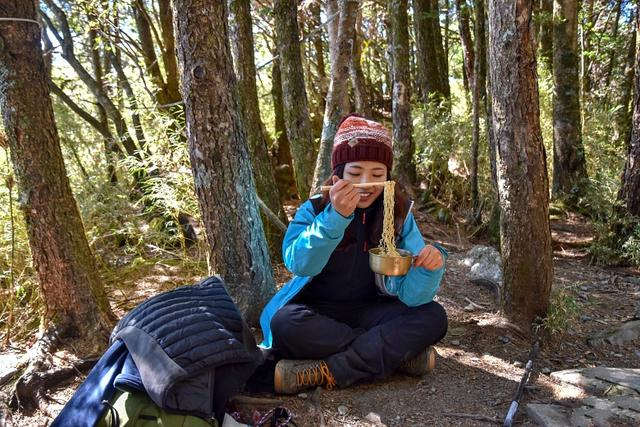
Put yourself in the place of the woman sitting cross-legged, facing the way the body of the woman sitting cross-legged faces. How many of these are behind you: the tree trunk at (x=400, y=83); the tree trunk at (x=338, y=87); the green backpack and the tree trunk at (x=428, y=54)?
3

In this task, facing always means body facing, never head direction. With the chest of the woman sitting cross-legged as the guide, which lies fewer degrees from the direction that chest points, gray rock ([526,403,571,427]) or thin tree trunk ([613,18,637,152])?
the gray rock

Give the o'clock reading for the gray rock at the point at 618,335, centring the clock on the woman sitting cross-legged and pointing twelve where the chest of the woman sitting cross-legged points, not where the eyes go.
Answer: The gray rock is roughly at 8 o'clock from the woman sitting cross-legged.

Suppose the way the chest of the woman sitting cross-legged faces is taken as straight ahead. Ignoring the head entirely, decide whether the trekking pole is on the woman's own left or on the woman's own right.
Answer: on the woman's own left

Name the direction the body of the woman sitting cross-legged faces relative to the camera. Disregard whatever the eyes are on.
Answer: toward the camera

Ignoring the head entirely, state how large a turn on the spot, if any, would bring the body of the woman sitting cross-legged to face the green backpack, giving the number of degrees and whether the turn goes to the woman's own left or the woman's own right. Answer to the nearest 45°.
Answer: approximately 45° to the woman's own right

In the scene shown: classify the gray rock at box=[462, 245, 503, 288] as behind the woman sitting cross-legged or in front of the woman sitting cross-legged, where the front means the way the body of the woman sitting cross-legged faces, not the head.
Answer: behind

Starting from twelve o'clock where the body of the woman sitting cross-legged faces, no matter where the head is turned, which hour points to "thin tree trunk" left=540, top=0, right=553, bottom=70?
The thin tree trunk is roughly at 7 o'clock from the woman sitting cross-legged.

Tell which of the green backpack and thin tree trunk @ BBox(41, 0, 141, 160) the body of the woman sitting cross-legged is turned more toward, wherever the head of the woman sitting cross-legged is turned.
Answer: the green backpack

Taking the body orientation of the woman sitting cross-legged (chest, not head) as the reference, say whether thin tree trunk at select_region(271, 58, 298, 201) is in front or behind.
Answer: behind

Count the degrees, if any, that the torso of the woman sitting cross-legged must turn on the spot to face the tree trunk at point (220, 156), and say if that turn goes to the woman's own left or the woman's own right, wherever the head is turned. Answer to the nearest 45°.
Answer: approximately 135° to the woman's own right
